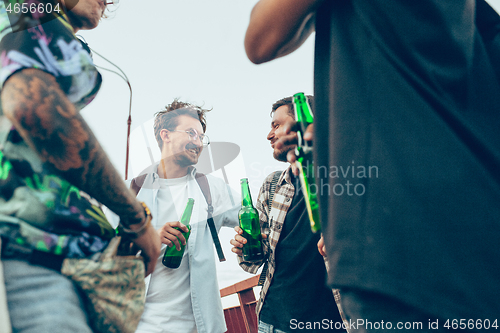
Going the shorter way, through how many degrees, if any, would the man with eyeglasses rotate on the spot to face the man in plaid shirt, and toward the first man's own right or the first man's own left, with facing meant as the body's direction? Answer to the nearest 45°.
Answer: approximately 45° to the first man's own left

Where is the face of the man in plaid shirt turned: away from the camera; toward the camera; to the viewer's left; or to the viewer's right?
to the viewer's left

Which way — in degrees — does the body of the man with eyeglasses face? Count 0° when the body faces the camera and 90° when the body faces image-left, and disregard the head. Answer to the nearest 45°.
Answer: approximately 0°
